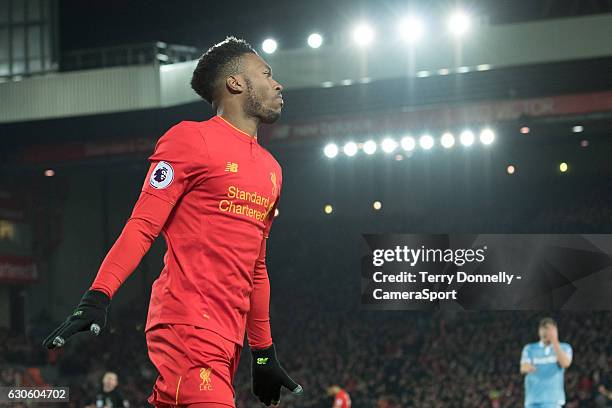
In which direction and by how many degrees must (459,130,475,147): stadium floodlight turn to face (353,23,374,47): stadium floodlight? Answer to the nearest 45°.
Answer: approximately 45° to its right

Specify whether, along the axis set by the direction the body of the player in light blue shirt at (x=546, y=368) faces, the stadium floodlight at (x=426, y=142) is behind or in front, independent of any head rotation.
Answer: behind

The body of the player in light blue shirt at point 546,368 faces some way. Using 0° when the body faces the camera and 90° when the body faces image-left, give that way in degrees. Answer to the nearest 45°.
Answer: approximately 0°

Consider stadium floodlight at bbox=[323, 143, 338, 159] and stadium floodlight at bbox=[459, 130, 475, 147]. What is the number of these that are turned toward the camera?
2

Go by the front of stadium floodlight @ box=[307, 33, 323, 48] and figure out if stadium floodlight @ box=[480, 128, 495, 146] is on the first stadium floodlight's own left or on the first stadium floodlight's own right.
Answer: on the first stadium floodlight's own left

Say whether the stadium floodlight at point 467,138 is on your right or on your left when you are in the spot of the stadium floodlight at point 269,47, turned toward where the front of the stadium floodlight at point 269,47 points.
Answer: on your left
